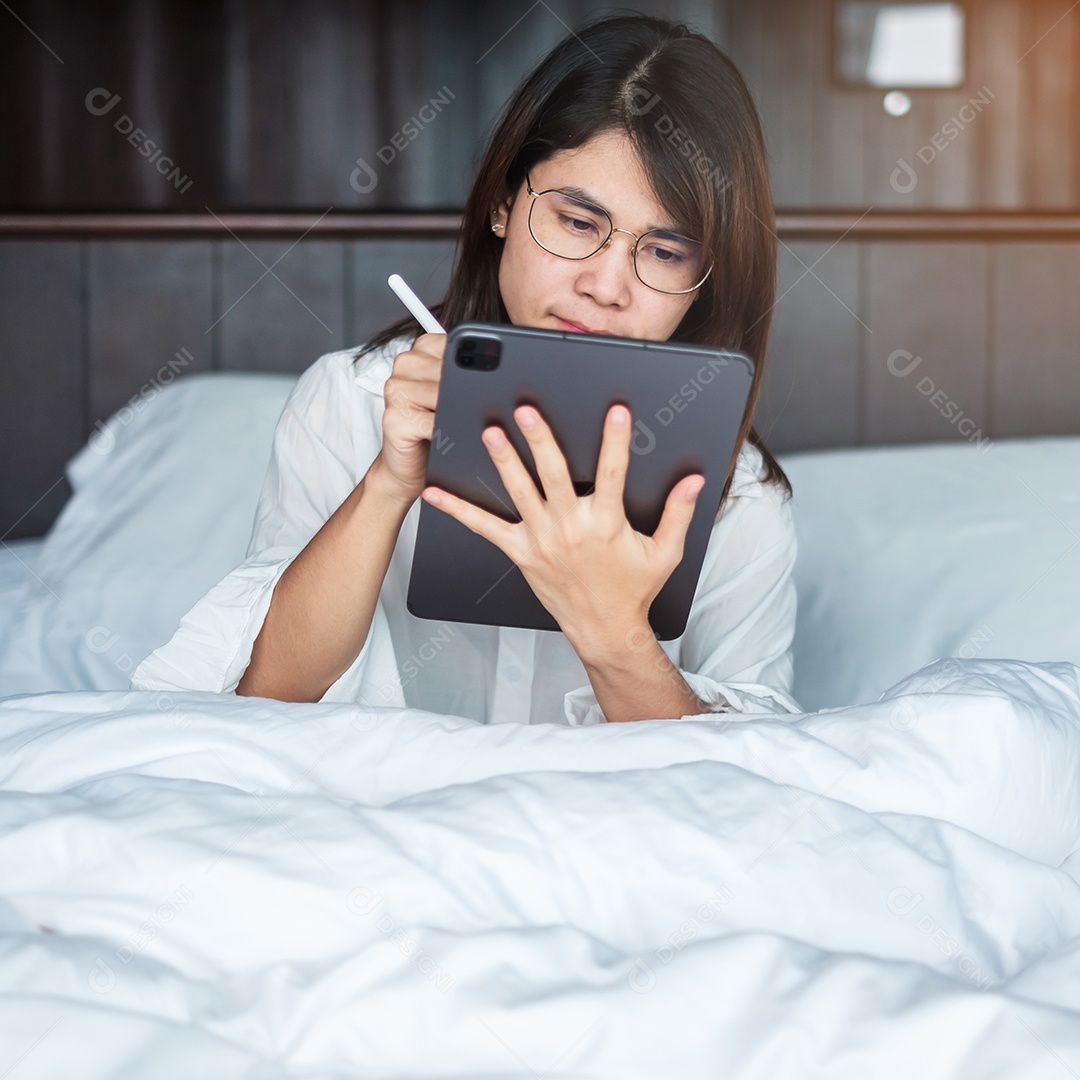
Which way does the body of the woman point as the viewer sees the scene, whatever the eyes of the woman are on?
toward the camera

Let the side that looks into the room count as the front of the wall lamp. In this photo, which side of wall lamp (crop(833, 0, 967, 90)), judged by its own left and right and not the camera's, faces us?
front

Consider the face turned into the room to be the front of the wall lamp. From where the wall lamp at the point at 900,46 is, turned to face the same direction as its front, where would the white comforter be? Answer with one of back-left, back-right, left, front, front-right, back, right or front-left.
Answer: front

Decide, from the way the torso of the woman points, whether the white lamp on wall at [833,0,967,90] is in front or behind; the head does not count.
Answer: behind

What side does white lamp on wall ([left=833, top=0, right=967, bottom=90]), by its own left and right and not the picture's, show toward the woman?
front

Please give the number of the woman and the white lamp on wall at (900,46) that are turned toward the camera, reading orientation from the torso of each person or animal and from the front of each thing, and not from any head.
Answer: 2
